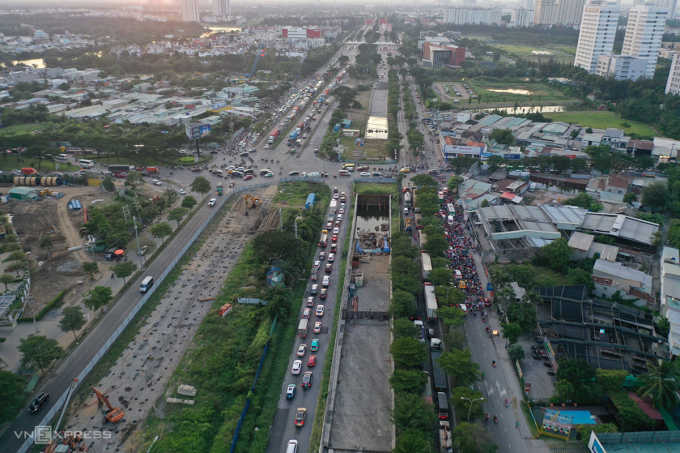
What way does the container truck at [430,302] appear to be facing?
away from the camera

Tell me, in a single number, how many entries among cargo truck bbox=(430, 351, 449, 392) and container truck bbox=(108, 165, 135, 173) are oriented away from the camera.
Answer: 1

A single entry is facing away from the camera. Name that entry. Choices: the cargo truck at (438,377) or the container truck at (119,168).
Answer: the cargo truck

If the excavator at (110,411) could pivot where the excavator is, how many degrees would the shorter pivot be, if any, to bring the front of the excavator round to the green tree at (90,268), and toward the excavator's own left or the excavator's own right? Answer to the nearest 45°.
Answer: approximately 45° to the excavator's own right

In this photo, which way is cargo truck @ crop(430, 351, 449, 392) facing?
away from the camera

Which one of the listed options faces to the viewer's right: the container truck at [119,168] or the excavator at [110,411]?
the container truck

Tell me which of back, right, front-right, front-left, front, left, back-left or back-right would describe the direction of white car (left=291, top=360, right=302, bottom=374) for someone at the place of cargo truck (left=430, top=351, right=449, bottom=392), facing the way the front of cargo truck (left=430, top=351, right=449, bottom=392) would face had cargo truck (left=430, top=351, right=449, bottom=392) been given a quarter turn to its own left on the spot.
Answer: front

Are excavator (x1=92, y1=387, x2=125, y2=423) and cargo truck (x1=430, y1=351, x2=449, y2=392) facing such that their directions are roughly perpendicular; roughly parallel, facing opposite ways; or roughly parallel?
roughly perpendicular

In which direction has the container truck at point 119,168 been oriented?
to the viewer's right

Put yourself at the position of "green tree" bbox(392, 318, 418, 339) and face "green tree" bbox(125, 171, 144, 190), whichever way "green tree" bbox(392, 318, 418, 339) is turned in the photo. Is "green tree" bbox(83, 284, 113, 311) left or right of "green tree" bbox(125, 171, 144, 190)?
left

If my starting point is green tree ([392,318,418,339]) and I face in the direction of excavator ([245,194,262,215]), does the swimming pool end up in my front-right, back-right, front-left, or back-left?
back-right

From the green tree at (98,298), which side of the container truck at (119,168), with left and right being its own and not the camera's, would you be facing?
right

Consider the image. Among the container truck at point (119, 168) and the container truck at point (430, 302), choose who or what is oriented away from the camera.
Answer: the container truck at point (430, 302)

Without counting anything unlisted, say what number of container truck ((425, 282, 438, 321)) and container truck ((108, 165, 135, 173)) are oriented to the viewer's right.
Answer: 1

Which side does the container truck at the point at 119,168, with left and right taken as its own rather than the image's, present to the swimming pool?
right

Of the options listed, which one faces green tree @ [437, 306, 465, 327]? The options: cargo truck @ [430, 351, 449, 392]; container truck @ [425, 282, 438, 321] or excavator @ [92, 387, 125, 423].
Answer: the cargo truck

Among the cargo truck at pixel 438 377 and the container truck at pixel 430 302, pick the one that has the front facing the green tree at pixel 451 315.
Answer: the cargo truck

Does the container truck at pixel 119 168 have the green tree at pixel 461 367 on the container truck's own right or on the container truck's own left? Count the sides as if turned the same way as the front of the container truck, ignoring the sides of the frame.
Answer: on the container truck's own right
